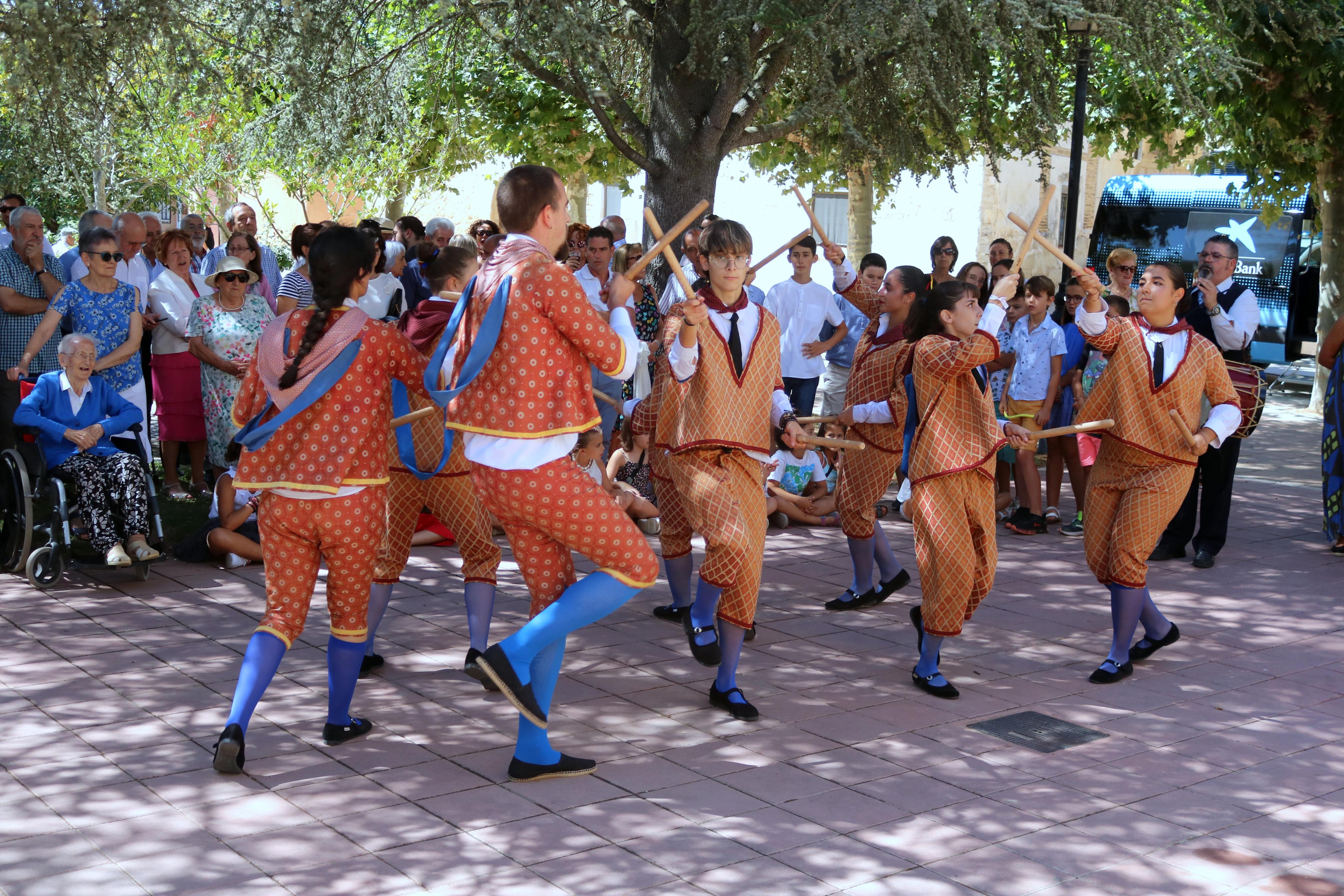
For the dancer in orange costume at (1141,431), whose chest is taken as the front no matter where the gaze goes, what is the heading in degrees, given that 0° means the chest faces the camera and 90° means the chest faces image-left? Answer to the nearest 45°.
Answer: approximately 45°

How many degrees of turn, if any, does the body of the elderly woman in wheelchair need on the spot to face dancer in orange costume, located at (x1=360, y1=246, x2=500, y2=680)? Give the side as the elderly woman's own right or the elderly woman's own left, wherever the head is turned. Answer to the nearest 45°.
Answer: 0° — they already face them

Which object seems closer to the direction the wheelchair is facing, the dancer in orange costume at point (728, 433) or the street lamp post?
the dancer in orange costume

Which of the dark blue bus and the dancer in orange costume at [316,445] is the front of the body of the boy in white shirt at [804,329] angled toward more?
the dancer in orange costume

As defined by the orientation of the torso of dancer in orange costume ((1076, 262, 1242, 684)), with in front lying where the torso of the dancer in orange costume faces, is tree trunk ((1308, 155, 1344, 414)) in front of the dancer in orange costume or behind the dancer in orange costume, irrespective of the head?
behind

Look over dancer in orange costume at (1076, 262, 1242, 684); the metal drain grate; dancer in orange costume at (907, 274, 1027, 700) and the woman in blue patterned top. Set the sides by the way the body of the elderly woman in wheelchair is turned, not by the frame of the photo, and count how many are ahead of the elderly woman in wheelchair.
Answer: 3
